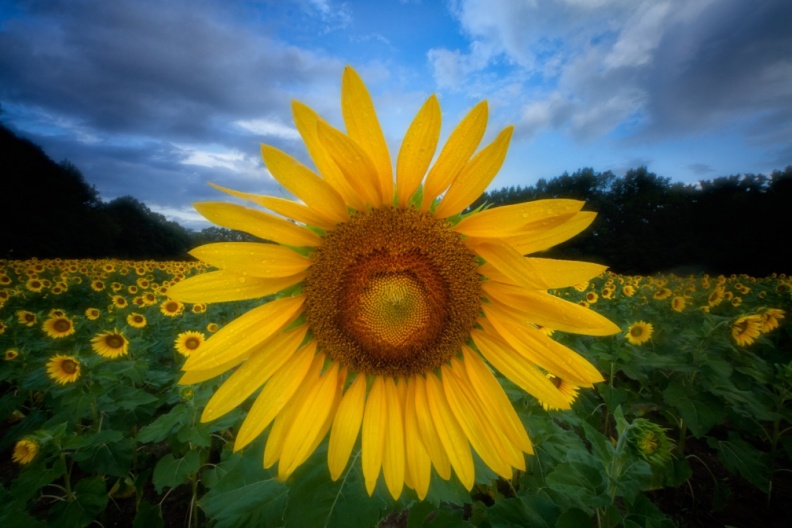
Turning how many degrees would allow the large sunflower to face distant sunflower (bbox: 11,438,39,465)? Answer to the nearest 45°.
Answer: approximately 135° to its right

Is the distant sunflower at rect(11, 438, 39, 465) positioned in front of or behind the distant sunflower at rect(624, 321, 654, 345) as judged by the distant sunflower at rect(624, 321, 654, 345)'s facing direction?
in front

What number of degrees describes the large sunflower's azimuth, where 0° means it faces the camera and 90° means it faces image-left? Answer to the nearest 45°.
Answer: approximately 0°

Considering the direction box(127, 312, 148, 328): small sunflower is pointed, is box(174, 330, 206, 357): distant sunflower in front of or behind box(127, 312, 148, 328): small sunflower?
in front

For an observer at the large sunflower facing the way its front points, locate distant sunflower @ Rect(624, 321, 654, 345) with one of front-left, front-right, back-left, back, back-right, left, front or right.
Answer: back-left

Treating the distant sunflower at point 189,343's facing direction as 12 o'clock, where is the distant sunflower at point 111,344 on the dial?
the distant sunflower at point 111,344 is roughly at 4 o'clock from the distant sunflower at point 189,343.

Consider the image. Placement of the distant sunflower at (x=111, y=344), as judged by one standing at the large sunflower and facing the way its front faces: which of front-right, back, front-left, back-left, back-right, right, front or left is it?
back-right

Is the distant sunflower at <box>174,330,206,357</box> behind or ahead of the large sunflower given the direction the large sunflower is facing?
behind

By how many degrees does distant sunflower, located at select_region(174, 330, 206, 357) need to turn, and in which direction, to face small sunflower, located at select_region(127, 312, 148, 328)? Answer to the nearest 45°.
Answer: approximately 180°

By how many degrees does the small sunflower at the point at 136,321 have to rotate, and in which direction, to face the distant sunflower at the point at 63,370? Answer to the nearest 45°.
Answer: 0° — it already faces it
